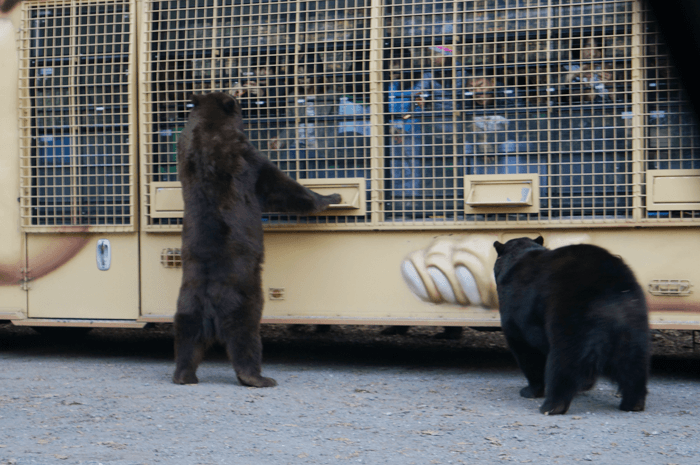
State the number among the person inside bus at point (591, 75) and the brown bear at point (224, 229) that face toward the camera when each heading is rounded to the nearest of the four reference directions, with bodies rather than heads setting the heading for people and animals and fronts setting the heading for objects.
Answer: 1

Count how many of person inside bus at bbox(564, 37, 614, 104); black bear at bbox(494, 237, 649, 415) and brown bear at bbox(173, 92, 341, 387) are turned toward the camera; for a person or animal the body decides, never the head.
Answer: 1

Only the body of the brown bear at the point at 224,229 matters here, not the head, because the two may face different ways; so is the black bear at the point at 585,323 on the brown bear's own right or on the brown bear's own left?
on the brown bear's own right

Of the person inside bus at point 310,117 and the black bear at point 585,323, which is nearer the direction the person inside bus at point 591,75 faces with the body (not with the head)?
the black bear

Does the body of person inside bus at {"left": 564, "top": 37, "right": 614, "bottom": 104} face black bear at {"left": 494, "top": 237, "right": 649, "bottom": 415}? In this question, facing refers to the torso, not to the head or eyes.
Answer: yes

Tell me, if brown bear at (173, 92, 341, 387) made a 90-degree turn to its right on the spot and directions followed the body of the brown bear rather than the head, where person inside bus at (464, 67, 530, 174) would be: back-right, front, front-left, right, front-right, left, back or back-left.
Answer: front-left

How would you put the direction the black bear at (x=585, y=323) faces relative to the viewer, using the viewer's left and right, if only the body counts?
facing away from the viewer and to the left of the viewer

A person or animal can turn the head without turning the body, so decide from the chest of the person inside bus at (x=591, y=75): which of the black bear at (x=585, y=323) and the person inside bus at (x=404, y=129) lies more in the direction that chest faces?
the black bear

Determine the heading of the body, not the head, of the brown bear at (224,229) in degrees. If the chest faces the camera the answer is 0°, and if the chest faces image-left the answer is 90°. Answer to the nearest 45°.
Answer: approximately 225°

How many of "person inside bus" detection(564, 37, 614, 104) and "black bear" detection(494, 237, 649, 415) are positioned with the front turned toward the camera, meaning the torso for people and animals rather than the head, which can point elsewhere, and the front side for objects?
1

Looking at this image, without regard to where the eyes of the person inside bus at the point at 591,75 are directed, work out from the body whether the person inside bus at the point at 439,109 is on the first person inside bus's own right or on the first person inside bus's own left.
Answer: on the first person inside bus's own right

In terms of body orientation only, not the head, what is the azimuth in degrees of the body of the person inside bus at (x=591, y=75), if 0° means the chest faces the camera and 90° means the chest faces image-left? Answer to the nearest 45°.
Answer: approximately 0°
